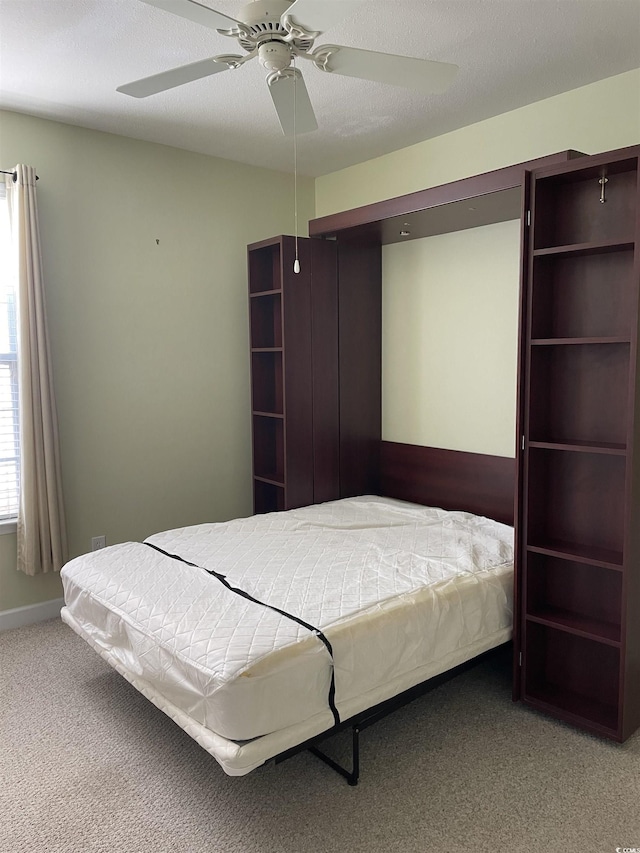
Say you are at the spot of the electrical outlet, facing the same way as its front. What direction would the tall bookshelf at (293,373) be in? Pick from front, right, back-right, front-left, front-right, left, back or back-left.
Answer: front-left

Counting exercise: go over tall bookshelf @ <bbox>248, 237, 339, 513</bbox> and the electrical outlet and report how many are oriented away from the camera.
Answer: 0

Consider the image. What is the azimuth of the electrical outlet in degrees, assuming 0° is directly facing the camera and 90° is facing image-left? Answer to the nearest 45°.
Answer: approximately 315°

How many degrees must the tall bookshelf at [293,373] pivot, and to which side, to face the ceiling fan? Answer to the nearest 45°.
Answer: approximately 45° to its left

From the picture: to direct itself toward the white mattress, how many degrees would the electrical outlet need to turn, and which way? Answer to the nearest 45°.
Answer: approximately 45° to its right

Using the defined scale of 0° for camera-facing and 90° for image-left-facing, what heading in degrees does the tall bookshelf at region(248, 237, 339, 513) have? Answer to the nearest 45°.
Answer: approximately 45°

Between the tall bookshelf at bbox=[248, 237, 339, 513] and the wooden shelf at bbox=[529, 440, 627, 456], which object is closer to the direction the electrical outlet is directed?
the wooden shelf

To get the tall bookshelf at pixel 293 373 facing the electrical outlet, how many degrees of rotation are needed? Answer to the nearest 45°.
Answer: approximately 45° to its right

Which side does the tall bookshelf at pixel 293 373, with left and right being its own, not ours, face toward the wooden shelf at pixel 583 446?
left

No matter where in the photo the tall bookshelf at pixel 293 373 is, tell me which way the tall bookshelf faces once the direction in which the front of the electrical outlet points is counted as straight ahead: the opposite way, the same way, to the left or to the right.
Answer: to the right

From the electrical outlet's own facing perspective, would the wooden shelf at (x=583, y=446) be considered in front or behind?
in front

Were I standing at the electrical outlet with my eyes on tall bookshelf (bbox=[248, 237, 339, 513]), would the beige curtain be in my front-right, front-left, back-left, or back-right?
back-right
